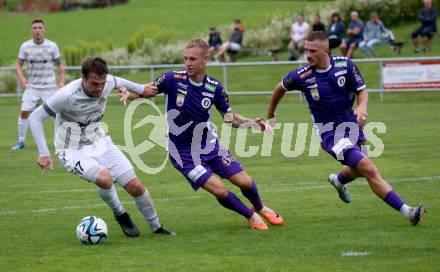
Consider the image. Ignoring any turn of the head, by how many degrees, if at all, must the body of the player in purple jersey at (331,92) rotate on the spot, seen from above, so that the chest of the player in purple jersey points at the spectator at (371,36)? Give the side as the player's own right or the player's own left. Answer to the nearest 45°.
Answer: approximately 180°

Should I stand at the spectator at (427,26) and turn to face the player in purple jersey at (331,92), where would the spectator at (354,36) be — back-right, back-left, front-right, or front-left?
front-right

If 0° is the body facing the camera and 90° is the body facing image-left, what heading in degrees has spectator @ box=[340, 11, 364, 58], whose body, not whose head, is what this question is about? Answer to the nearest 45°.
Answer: approximately 45°

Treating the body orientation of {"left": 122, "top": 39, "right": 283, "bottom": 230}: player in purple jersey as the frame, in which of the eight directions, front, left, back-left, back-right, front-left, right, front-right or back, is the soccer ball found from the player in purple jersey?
front-right

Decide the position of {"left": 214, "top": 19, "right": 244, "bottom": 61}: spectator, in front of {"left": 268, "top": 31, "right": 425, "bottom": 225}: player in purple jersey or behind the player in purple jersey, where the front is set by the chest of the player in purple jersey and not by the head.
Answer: behind

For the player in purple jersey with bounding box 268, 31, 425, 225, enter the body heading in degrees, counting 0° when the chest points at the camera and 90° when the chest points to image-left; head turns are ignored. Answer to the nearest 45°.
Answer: approximately 0°

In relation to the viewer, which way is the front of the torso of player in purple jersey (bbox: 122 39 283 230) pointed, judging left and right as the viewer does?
facing the viewer

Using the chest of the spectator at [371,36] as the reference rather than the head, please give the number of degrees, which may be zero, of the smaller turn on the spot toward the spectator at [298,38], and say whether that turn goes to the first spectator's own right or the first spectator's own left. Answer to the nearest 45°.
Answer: approximately 45° to the first spectator's own right

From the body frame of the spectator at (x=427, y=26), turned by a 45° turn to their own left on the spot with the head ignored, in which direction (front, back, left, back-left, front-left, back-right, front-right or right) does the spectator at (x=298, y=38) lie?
right

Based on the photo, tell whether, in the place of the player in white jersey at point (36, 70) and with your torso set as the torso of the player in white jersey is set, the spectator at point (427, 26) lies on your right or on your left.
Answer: on your left

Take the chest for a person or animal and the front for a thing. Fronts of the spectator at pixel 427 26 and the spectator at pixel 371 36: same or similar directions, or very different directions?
same or similar directions

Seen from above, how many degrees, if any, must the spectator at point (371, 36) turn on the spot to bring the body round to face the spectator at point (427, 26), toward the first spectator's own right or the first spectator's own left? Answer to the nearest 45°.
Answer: approximately 135° to the first spectator's own left

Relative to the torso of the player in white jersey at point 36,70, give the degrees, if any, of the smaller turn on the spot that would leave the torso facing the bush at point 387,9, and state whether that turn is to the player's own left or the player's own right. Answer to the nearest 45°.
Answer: approximately 135° to the player's own left

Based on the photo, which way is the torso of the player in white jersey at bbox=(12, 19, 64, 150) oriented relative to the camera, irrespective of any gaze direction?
toward the camera
